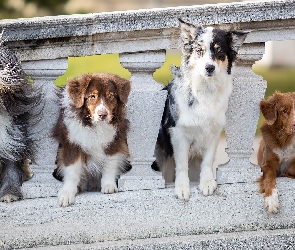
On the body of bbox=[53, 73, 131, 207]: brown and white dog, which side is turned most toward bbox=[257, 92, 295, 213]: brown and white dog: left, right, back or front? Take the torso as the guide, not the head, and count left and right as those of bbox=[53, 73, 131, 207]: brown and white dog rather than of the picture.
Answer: left

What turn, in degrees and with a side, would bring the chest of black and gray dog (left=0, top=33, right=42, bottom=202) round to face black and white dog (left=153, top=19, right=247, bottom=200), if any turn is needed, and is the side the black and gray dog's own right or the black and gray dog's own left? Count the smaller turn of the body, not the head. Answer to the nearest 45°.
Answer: approximately 90° to the black and gray dog's own left

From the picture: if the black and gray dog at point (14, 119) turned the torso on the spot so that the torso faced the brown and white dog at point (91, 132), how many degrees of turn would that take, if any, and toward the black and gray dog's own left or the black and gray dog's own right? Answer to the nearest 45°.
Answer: approximately 90° to the black and gray dog's own left

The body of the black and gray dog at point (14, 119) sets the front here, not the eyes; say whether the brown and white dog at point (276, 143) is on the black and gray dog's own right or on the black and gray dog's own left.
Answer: on the black and gray dog's own left

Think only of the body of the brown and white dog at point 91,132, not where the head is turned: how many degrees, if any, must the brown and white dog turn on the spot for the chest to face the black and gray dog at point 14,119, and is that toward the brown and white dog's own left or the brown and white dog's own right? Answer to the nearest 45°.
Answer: approximately 90° to the brown and white dog's own right

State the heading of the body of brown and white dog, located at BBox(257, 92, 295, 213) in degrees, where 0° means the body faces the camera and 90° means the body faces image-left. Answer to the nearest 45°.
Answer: approximately 0°

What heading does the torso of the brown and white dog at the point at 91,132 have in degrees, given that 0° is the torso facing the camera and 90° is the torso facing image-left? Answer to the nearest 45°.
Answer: approximately 0°
